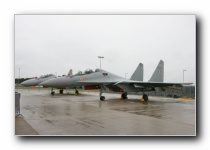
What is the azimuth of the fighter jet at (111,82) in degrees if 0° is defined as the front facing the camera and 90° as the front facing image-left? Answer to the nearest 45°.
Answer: approximately 45°
